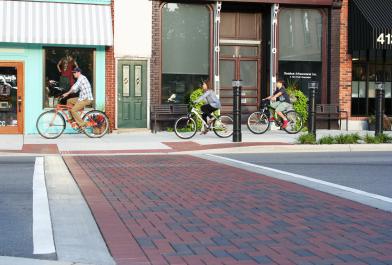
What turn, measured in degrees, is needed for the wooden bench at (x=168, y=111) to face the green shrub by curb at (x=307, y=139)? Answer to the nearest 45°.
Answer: approximately 45° to its left

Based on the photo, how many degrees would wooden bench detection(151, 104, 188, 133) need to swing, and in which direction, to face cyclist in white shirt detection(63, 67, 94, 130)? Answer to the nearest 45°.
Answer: approximately 45° to its right

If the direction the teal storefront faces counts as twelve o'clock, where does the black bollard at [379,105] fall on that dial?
The black bollard is roughly at 10 o'clock from the teal storefront.

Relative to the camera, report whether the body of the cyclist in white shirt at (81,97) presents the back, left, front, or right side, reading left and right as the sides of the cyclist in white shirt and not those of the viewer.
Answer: left

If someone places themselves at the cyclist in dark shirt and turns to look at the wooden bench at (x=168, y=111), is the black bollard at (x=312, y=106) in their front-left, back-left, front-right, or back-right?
back-left

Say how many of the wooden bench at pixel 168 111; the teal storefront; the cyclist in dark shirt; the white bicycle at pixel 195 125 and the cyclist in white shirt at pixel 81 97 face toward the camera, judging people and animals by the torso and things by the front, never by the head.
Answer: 2
